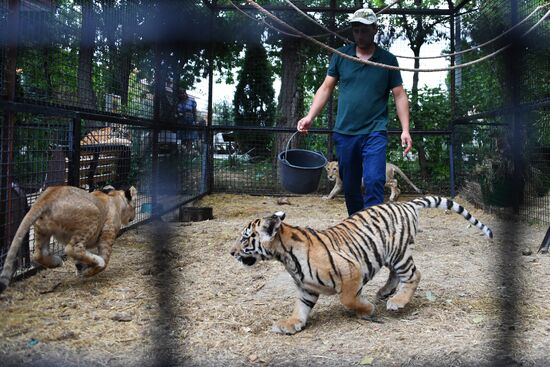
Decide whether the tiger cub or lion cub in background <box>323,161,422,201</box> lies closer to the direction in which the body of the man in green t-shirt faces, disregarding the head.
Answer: the tiger cub

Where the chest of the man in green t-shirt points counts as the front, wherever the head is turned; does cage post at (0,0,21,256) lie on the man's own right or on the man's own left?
on the man's own right

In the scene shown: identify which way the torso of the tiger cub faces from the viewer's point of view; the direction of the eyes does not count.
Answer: to the viewer's left

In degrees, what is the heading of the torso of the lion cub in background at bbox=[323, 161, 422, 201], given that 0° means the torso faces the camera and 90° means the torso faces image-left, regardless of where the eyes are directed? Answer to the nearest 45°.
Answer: approximately 90°

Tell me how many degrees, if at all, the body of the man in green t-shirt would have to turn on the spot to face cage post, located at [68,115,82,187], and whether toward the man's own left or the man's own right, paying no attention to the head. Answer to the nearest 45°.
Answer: approximately 90° to the man's own right

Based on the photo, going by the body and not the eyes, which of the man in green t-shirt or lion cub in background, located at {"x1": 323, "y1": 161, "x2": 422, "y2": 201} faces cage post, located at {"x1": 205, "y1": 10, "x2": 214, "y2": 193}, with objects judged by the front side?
the lion cub in background

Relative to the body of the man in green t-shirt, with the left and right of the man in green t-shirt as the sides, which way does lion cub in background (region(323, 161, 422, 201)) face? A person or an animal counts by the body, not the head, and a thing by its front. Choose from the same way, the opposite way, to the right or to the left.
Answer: to the right

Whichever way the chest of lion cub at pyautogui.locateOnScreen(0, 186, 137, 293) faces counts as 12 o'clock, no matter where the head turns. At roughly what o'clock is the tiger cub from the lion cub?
The tiger cub is roughly at 3 o'clock from the lion cub.
